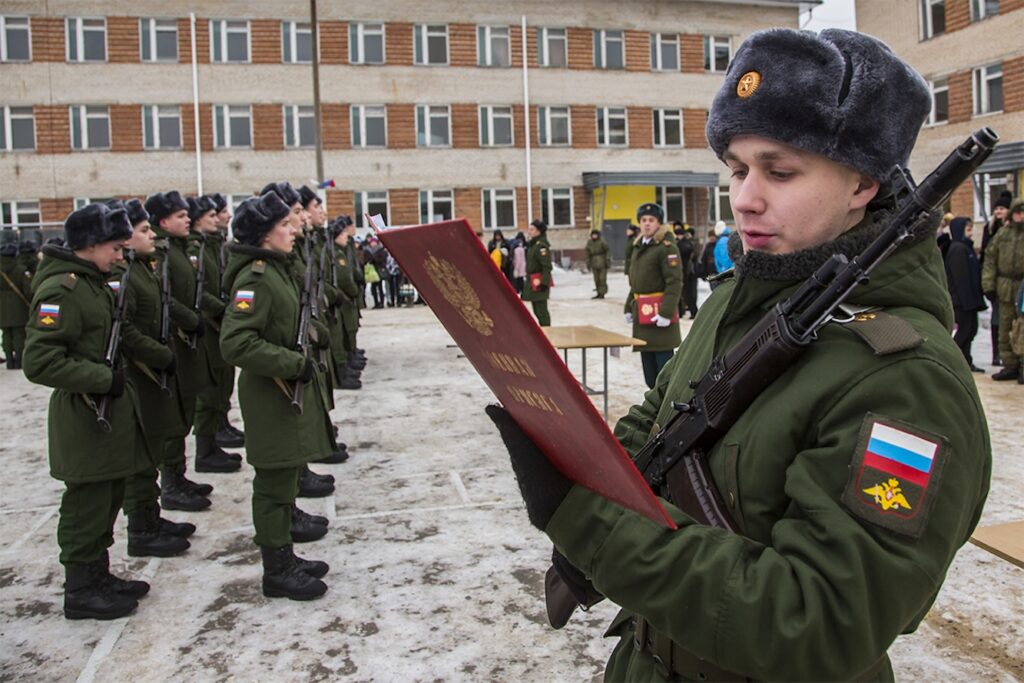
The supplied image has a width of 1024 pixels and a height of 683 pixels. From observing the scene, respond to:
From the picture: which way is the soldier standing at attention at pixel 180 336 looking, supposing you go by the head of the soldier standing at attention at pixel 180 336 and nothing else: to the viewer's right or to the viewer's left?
to the viewer's right

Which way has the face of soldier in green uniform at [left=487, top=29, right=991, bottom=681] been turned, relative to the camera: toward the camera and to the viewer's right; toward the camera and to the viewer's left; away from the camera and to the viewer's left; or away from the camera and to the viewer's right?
toward the camera and to the viewer's left

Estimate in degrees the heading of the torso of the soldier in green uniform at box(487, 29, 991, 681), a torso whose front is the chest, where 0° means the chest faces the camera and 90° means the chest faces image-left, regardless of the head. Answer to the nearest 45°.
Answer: approximately 45°

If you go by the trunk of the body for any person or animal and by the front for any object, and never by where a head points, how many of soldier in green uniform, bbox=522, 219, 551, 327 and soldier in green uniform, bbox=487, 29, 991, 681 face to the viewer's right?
0

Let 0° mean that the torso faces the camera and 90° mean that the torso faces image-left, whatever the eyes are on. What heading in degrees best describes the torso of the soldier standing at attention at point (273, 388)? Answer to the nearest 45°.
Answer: approximately 270°

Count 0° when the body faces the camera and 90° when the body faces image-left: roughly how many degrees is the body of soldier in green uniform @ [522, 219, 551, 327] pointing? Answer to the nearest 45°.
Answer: approximately 45°

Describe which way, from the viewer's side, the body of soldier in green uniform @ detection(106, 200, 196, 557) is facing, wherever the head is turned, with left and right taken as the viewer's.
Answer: facing to the right of the viewer

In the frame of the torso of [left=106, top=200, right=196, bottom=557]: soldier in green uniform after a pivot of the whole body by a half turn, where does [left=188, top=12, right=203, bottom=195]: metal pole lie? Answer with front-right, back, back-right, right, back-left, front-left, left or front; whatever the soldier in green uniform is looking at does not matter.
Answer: right

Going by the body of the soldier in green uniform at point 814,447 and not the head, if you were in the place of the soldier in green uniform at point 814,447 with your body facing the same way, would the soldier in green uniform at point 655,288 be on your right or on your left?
on your right

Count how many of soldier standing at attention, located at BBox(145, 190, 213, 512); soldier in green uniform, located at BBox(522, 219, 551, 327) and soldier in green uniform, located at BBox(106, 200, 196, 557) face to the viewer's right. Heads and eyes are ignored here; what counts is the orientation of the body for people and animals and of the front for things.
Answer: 2

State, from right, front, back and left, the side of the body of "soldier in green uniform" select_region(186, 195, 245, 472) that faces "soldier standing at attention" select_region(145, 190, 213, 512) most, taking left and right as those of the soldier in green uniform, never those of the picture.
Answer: right

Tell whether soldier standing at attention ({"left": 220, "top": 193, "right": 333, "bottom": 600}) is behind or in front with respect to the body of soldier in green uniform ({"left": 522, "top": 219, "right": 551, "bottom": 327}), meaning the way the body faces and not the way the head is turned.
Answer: in front
